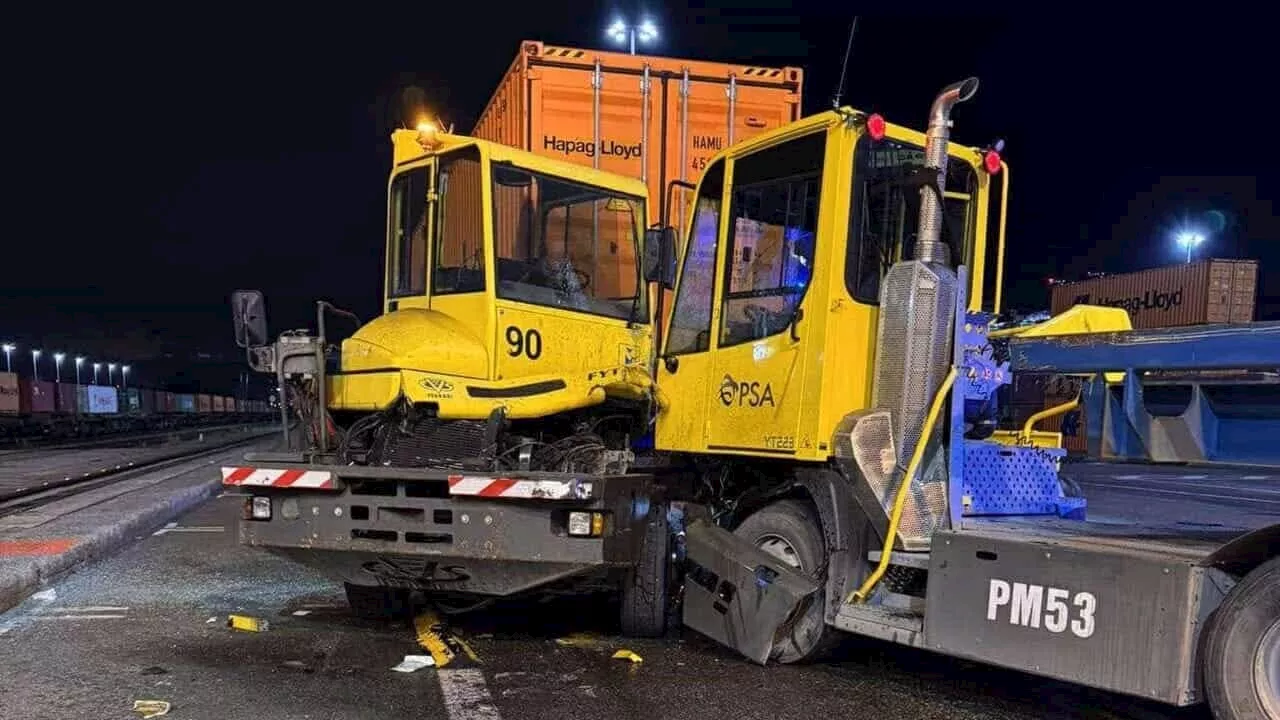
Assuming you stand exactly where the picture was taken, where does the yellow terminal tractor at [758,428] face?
facing away from the viewer and to the left of the viewer

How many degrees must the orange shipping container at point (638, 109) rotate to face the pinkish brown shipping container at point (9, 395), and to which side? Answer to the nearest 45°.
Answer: approximately 135° to its right

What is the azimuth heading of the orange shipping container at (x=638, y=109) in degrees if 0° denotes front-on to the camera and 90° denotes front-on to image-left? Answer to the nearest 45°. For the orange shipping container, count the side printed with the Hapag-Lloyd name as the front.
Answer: approximately 0°

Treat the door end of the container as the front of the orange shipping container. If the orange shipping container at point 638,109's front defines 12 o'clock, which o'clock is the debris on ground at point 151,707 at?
The debris on ground is roughly at 1 o'clock from the orange shipping container.

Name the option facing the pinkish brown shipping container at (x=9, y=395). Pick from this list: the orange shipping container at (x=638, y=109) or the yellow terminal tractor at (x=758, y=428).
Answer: the yellow terminal tractor

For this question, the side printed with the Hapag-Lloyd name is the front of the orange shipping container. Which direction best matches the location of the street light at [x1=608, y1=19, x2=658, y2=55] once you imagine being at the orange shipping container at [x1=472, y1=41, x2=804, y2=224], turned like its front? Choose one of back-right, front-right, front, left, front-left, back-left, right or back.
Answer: back

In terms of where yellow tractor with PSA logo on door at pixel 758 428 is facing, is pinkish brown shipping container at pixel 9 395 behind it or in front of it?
in front
